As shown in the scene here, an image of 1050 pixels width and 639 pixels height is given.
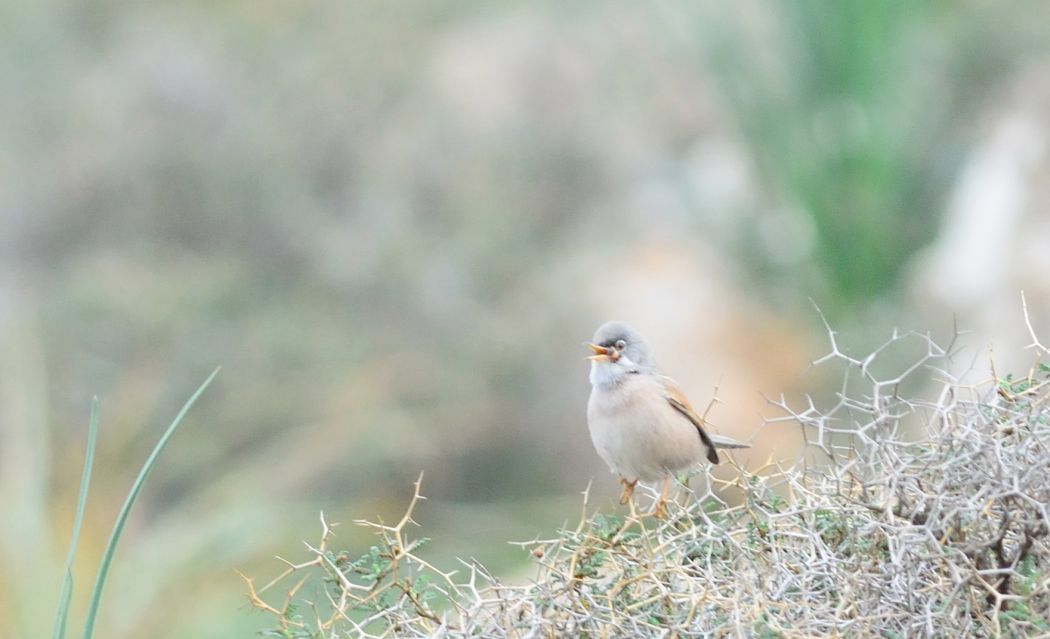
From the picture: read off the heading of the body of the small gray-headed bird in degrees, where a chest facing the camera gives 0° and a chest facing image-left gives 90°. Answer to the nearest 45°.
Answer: approximately 45°
